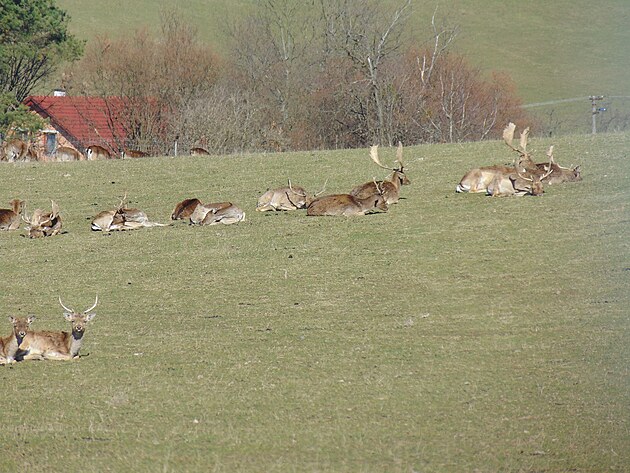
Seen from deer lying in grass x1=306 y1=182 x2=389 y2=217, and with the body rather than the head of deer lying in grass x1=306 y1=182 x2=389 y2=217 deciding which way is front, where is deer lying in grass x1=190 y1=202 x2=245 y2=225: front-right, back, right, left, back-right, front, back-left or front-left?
back

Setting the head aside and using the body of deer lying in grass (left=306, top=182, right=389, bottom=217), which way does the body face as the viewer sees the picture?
to the viewer's right

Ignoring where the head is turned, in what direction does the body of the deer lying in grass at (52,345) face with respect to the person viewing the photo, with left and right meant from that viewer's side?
facing to the right of the viewer

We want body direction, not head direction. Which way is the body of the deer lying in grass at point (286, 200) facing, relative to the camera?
to the viewer's right

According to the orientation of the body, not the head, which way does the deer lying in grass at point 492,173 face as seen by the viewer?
to the viewer's right

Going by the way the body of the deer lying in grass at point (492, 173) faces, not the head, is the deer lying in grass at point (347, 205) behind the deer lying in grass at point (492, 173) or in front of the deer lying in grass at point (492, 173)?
behind

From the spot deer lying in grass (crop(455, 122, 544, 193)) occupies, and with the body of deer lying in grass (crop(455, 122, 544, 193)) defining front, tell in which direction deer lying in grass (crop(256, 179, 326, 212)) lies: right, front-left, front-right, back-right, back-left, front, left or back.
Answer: back

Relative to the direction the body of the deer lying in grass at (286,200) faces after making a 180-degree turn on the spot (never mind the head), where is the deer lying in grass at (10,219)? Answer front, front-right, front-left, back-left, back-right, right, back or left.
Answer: front
